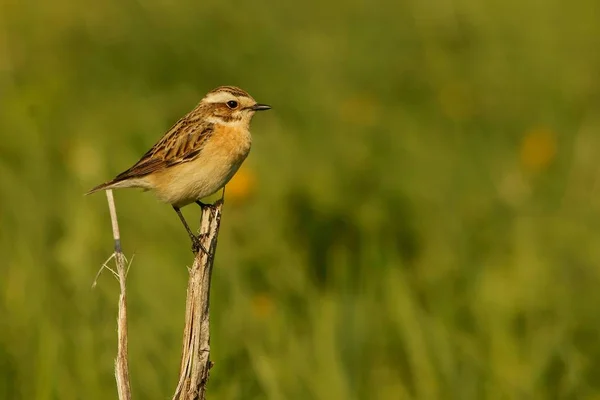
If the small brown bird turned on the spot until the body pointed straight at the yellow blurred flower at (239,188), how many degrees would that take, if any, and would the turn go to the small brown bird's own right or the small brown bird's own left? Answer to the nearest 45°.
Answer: approximately 90° to the small brown bird's own left

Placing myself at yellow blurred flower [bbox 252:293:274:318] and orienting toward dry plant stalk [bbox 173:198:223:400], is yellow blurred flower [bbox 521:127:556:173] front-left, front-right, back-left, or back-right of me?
back-left

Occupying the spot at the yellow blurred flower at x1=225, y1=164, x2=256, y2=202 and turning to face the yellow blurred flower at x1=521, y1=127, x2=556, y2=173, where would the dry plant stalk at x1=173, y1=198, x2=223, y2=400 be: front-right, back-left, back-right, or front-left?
back-right

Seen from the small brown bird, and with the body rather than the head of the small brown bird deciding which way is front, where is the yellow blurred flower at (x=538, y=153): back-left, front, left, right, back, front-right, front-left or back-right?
front-left

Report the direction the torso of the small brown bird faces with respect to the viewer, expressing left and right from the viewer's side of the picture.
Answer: facing to the right of the viewer
